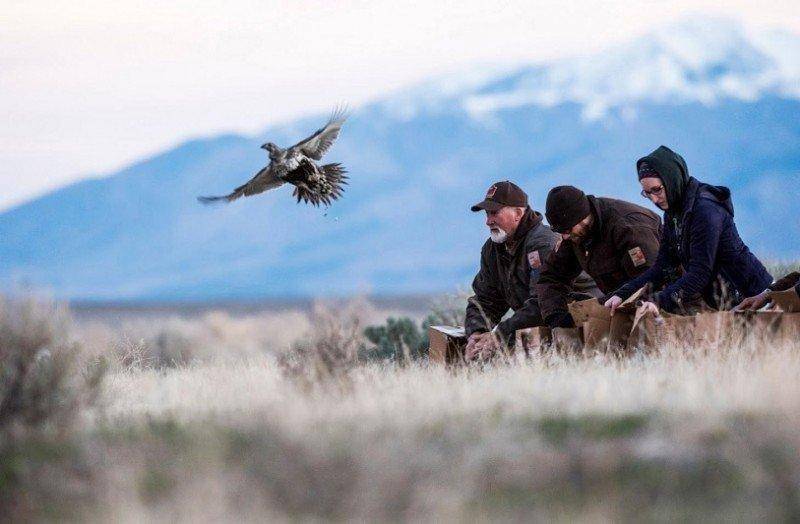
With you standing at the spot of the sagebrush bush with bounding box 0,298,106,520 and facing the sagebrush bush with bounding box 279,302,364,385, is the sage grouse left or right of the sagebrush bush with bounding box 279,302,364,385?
left

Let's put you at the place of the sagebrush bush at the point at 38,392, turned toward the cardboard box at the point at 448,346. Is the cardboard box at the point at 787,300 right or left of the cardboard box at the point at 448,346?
right

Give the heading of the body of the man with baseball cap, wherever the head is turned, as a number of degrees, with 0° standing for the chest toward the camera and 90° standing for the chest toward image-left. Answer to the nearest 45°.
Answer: approximately 45°

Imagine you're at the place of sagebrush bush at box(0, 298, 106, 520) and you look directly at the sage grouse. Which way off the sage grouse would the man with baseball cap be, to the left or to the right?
right

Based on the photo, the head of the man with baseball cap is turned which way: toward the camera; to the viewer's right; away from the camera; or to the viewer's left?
to the viewer's left

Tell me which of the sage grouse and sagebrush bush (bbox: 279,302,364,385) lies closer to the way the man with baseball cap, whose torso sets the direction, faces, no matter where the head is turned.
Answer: the sagebrush bush

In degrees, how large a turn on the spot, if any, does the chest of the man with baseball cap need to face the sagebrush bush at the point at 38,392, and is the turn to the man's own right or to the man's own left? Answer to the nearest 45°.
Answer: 0° — they already face it

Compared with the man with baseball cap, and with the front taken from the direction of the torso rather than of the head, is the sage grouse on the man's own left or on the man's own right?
on the man's own right
